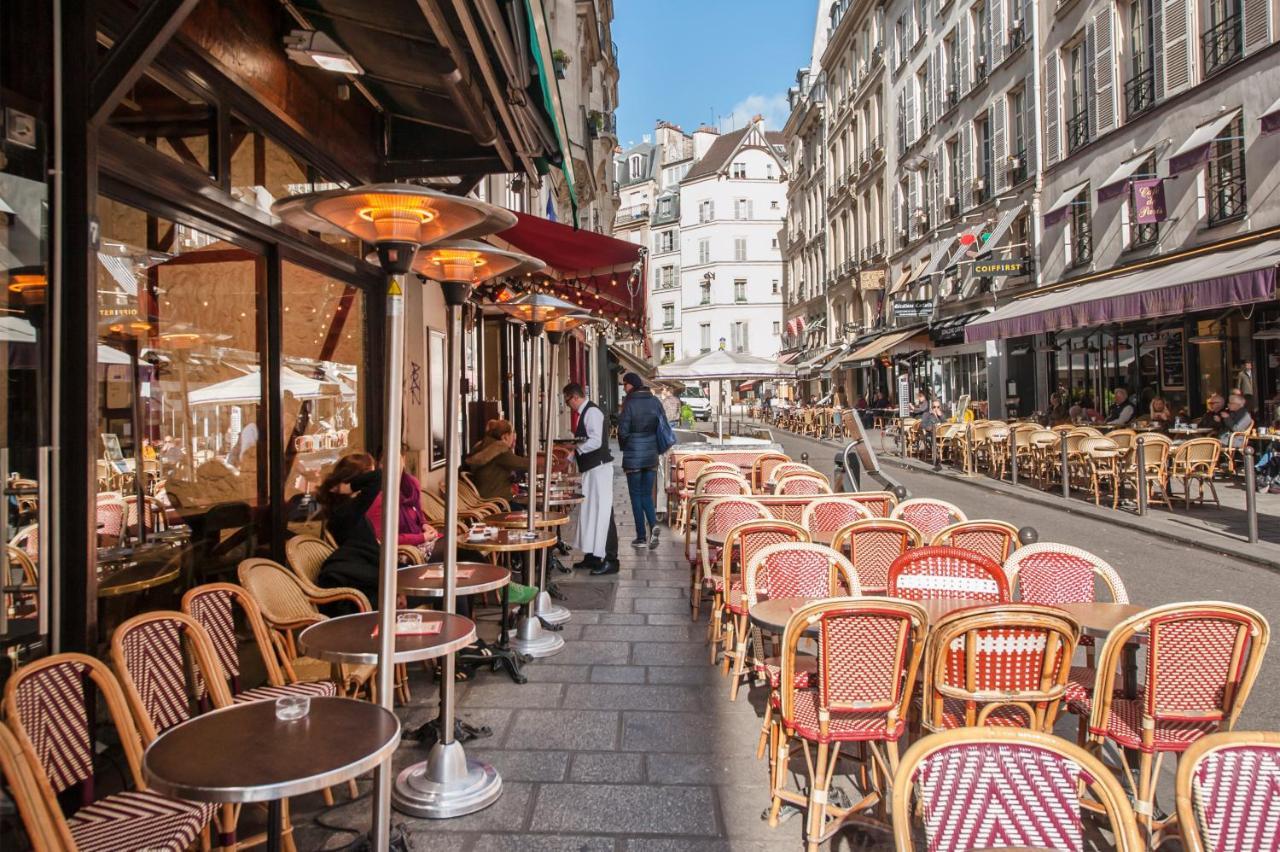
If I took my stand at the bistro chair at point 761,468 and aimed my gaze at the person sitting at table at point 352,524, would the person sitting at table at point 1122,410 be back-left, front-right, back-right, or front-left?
back-left

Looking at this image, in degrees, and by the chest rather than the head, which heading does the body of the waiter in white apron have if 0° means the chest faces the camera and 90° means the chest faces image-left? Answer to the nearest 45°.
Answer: approximately 90°

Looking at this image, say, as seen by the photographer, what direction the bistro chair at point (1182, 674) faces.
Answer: facing away from the viewer and to the left of the viewer

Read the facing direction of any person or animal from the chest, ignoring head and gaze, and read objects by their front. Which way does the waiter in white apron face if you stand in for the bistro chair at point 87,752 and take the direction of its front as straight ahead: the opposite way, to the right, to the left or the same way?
the opposite way

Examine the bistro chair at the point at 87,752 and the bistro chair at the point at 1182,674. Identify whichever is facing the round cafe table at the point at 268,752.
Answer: the bistro chair at the point at 87,752

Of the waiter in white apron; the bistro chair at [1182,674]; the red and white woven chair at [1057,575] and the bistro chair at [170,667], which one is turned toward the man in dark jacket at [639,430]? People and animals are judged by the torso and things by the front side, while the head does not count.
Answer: the bistro chair at [1182,674]

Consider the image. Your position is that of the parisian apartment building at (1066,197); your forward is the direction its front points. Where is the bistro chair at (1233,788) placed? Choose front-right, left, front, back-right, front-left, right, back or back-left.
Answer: front-left

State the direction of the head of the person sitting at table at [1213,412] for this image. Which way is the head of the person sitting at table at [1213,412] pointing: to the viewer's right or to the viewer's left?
to the viewer's left

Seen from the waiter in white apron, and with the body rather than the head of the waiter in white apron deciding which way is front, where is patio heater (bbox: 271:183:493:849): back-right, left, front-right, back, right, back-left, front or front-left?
left
